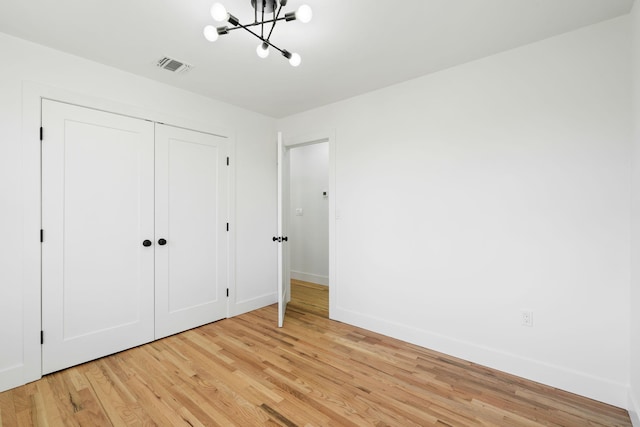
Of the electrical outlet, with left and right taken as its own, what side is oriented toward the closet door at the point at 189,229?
right

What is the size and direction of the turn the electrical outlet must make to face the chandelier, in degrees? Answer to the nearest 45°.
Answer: approximately 45° to its right

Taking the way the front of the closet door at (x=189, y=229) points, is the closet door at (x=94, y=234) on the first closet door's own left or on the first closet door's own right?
on the first closet door's own right

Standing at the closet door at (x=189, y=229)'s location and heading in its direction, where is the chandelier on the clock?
The chandelier is roughly at 1 o'clock from the closet door.

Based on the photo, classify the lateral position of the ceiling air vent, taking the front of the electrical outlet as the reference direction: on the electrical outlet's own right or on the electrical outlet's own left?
on the electrical outlet's own right

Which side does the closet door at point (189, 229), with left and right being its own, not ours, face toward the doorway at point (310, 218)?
left

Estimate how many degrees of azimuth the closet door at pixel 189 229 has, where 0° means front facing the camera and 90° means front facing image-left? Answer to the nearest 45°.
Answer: approximately 315°

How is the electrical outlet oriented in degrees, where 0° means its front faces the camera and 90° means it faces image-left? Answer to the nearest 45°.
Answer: approximately 0°

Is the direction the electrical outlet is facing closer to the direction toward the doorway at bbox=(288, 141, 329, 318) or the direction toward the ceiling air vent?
the ceiling air vent

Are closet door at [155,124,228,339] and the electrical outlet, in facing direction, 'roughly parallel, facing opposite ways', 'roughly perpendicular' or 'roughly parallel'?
roughly perpendicular
